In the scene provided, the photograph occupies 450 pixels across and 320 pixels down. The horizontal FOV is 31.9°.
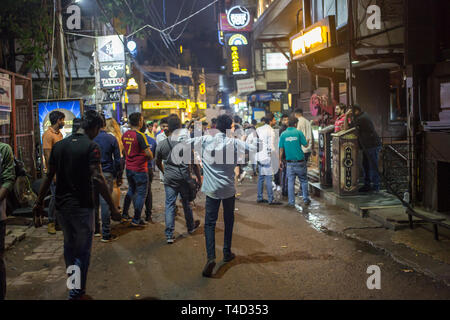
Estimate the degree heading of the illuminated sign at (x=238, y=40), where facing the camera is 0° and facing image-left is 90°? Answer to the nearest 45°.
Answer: approximately 0°

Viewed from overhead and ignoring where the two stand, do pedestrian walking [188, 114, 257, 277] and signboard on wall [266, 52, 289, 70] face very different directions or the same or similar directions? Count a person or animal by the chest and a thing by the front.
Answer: very different directions

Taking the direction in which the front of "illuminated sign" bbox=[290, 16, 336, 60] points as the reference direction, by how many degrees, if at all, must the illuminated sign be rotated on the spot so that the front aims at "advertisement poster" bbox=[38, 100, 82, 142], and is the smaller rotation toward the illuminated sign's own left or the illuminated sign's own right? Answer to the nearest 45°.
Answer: approximately 45° to the illuminated sign's own right

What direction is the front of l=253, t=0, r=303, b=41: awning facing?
to the viewer's left

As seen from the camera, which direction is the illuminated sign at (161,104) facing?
toward the camera

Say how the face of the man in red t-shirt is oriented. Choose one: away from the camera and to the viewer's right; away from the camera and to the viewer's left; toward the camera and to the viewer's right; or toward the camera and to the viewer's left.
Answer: away from the camera and to the viewer's right

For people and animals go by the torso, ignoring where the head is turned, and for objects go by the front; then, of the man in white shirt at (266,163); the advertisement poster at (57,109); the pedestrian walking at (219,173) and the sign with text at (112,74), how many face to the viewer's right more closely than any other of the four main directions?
1

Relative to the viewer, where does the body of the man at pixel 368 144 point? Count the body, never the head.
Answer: to the viewer's left

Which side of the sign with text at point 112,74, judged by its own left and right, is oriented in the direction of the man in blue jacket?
front

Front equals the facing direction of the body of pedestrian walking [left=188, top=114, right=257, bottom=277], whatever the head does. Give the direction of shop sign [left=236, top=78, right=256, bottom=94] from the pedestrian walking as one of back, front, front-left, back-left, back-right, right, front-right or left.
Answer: front

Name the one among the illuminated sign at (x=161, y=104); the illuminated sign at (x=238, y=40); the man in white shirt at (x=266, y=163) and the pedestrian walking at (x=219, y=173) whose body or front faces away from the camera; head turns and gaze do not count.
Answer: the pedestrian walking

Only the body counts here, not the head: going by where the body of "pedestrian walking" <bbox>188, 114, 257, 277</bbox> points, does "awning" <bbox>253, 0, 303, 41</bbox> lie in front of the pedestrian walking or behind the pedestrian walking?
in front

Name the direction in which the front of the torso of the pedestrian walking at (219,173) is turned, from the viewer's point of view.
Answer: away from the camera

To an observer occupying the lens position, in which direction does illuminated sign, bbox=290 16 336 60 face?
facing the viewer and to the left of the viewer
